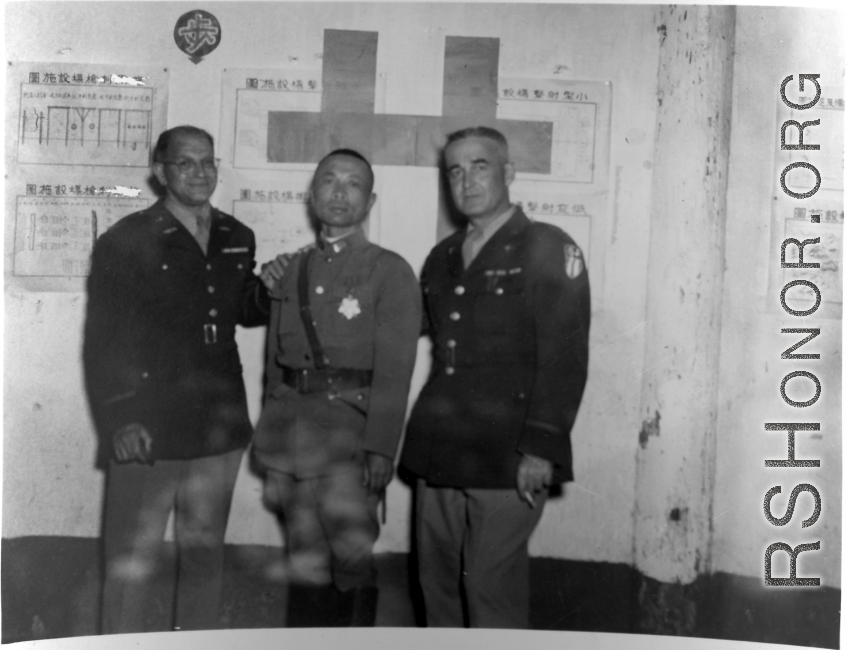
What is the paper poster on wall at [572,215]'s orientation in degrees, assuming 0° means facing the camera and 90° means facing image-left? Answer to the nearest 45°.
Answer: approximately 0°

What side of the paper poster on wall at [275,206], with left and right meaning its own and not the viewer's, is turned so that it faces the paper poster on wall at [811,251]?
left

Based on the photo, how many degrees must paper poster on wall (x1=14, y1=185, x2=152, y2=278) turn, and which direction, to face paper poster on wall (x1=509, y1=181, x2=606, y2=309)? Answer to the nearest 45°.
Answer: approximately 90° to its left

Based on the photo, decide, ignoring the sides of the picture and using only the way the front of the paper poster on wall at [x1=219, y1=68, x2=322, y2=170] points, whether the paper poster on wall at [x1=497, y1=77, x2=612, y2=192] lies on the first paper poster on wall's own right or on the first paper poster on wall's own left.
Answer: on the first paper poster on wall's own left

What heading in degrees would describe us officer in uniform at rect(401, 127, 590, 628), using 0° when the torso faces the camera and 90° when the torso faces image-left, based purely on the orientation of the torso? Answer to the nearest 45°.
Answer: approximately 45°

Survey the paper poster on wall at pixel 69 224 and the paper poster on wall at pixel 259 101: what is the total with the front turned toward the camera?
2
